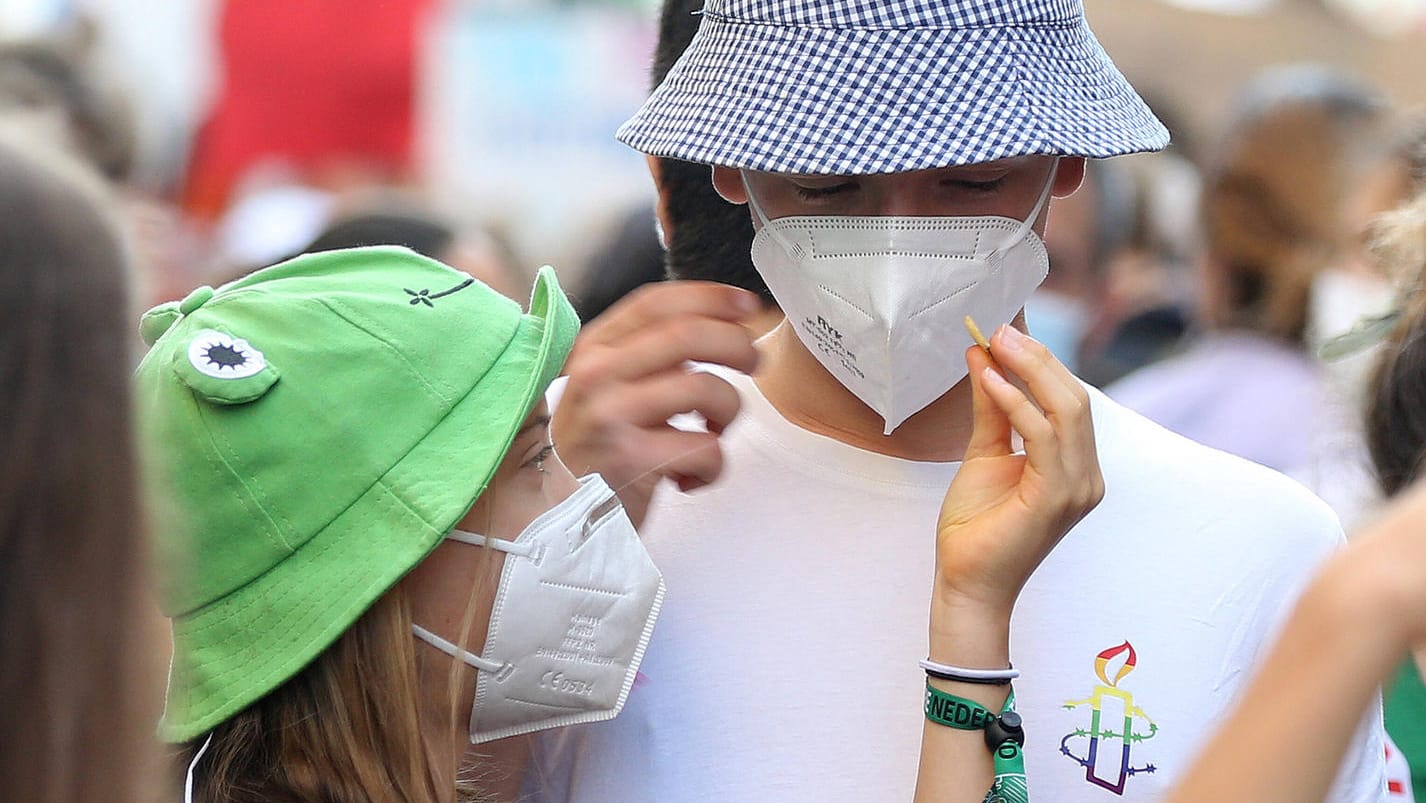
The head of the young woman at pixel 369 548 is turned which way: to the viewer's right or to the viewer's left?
to the viewer's right

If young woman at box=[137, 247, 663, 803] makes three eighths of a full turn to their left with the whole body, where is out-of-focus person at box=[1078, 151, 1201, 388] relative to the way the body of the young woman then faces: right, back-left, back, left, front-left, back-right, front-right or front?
right

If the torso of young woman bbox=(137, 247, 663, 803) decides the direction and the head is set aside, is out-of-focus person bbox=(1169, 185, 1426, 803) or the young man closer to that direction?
the young man

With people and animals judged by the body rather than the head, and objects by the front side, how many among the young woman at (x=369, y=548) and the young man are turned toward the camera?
1

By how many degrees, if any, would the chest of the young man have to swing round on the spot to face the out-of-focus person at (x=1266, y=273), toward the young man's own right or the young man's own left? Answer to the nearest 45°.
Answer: approximately 180°

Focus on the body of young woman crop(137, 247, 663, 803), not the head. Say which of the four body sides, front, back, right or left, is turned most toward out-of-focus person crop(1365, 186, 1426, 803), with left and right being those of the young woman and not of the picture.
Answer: front

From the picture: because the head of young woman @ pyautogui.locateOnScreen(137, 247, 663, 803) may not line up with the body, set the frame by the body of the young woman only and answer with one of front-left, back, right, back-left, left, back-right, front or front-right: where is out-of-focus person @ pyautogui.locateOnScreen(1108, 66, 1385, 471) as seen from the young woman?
front-left

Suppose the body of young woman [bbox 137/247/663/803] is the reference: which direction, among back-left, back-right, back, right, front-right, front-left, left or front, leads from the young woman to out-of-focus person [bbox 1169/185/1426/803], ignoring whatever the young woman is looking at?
front-right

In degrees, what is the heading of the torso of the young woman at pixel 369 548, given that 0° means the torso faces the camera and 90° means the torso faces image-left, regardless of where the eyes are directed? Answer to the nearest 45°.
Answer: approximately 270°

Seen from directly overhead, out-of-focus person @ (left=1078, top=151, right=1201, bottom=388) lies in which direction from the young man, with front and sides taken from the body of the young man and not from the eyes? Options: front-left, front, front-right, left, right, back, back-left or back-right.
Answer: back

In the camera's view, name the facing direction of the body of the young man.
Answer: toward the camera

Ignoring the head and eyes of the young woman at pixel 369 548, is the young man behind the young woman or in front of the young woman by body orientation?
in front

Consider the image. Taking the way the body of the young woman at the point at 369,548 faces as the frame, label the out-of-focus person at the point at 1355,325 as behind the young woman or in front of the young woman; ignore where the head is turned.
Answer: in front

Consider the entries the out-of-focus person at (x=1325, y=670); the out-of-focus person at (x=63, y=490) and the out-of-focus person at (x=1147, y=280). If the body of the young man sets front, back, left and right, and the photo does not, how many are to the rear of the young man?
1
